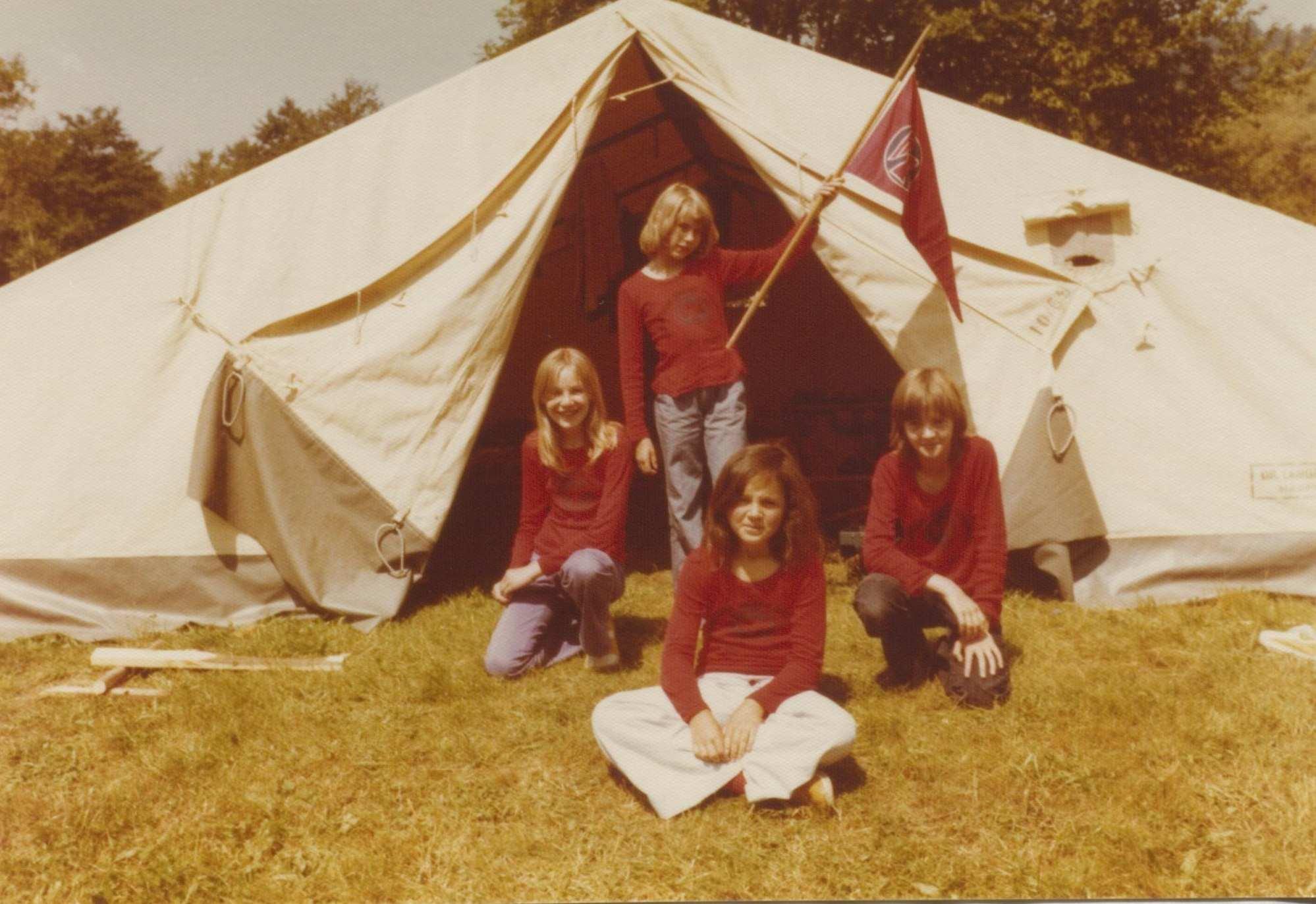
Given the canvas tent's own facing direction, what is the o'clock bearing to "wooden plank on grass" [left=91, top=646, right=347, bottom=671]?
The wooden plank on grass is roughly at 2 o'clock from the canvas tent.

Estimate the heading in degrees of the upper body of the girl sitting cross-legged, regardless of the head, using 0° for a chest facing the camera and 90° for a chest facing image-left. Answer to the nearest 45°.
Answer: approximately 0°

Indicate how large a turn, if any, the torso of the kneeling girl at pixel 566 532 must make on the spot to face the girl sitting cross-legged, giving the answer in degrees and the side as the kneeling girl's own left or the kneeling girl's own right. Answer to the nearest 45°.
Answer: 0° — they already face them

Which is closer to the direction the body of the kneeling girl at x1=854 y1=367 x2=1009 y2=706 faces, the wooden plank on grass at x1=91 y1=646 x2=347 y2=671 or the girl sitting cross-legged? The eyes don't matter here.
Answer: the girl sitting cross-legged

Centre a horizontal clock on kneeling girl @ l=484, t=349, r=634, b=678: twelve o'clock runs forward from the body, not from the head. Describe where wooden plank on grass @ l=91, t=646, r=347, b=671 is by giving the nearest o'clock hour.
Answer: The wooden plank on grass is roughly at 3 o'clock from the kneeling girl.
